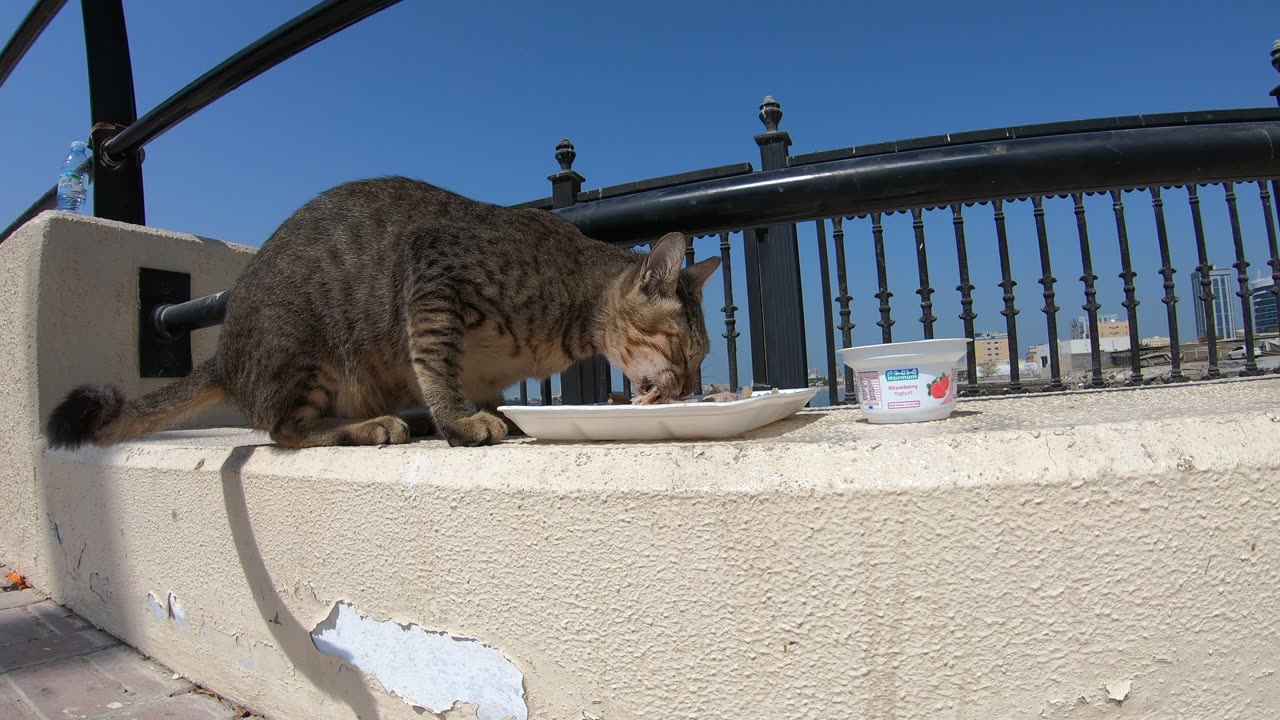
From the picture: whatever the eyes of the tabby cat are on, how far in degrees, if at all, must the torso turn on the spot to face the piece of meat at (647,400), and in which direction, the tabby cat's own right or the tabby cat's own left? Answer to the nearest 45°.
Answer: approximately 45° to the tabby cat's own right

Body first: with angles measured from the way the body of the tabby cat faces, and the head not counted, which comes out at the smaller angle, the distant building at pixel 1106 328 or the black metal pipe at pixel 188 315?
the distant building

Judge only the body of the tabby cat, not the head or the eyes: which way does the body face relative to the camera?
to the viewer's right

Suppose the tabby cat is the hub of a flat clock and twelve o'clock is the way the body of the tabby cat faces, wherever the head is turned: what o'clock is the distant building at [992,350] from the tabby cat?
The distant building is roughly at 10 o'clock from the tabby cat.

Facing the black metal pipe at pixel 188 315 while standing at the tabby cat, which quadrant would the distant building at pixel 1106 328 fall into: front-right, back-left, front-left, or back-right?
back-right

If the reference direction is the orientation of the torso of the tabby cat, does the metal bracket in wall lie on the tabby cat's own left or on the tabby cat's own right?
on the tabby cat's own left

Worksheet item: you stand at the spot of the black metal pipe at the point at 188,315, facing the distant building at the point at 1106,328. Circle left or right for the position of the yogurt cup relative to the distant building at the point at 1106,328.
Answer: right

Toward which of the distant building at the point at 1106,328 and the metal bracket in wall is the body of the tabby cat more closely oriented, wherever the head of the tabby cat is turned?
the distant building

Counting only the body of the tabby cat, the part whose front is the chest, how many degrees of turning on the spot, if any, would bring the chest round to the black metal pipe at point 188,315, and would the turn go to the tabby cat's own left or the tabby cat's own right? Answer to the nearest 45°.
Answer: approximately 135° to the tabby cat's own left

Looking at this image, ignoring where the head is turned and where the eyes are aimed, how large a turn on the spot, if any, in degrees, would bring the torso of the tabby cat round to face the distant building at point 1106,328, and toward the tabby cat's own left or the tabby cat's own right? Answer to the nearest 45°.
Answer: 0° — it already faces it
